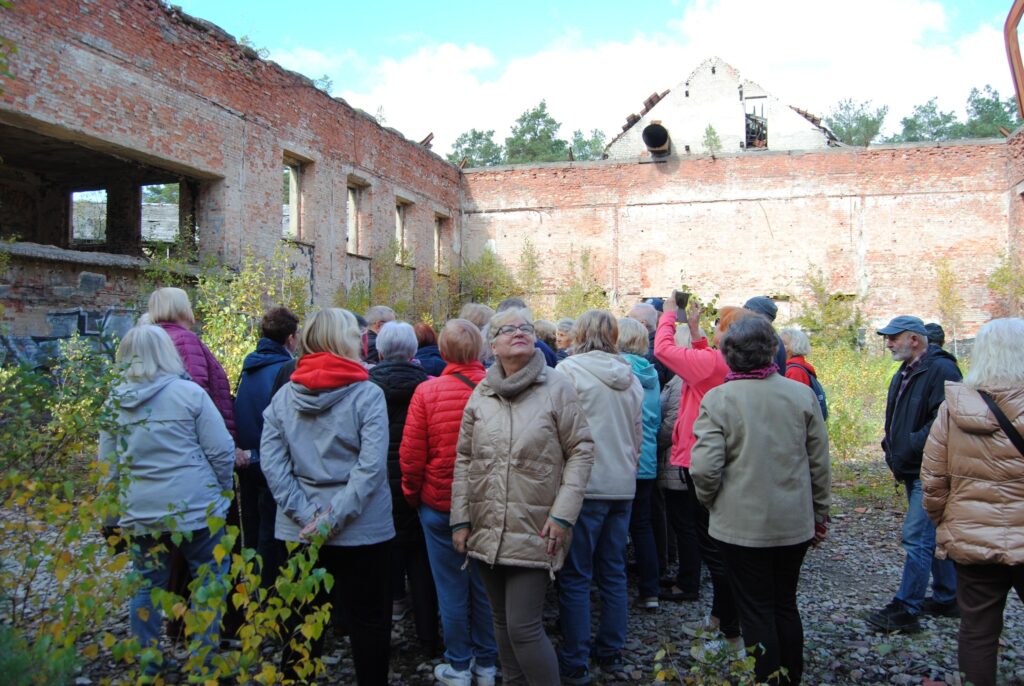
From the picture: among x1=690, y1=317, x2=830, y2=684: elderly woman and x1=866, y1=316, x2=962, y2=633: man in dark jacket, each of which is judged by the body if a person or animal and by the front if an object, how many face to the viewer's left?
1

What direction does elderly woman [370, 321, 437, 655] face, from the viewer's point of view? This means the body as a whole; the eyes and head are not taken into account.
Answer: away from the camera

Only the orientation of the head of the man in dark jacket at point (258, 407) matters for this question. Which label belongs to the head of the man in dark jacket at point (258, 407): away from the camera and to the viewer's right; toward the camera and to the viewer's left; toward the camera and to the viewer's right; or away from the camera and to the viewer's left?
away from the camera and to the viewer's right

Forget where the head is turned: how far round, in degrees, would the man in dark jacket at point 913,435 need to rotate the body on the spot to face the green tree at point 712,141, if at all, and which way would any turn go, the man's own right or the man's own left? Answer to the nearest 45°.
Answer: approximately 90° to the man's own right

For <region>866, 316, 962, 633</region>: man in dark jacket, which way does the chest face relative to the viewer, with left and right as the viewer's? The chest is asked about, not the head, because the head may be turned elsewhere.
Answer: facing to the left of the viewer

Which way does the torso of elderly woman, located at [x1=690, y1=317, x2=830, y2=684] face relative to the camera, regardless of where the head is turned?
away from the camera

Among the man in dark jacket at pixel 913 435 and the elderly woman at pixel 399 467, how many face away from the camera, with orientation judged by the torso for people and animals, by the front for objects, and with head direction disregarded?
1

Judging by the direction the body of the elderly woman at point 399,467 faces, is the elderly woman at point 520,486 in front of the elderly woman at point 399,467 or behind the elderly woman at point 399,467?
behind

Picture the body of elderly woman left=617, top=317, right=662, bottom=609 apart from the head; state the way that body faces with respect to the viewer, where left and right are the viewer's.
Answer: facing away from the viewer

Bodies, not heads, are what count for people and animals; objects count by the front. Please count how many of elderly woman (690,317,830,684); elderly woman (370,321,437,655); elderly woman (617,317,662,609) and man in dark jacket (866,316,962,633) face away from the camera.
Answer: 3

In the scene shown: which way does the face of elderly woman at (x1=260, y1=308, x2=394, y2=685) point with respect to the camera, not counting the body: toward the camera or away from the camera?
away from the camera

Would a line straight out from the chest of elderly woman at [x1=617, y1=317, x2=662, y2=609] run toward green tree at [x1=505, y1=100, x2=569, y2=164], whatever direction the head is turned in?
yes

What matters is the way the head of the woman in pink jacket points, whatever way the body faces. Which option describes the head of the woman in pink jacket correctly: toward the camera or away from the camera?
away from the camera

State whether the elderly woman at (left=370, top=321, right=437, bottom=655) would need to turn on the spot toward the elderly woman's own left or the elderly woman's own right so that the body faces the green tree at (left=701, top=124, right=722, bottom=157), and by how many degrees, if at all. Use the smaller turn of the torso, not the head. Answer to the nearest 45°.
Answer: approximately 45° to the elderly woman's own right

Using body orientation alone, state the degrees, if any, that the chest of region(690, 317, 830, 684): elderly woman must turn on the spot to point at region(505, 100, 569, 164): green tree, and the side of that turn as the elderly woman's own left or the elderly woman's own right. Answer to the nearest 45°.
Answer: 0° — they already face it
